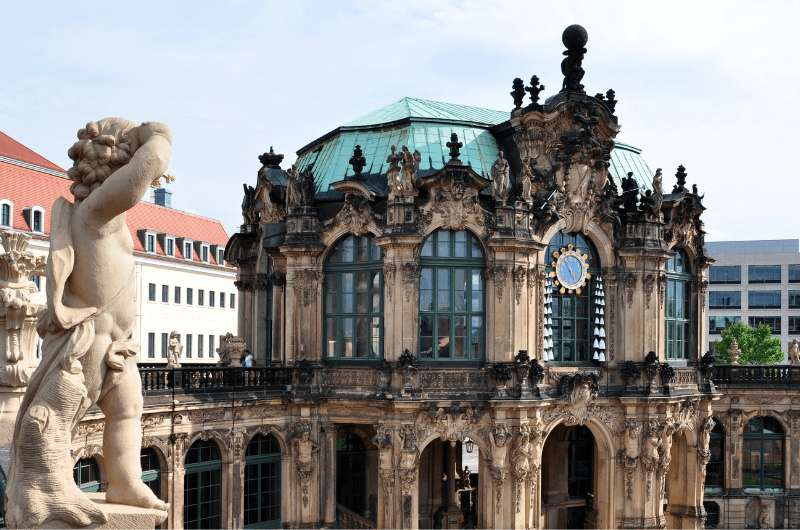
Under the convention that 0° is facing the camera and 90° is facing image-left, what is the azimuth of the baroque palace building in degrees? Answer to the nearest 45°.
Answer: approximately 315°
